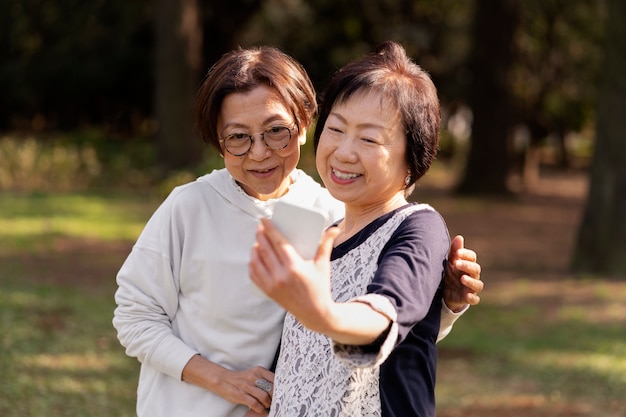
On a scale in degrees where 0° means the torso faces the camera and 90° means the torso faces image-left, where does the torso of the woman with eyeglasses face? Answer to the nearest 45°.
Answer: approximately 315°
